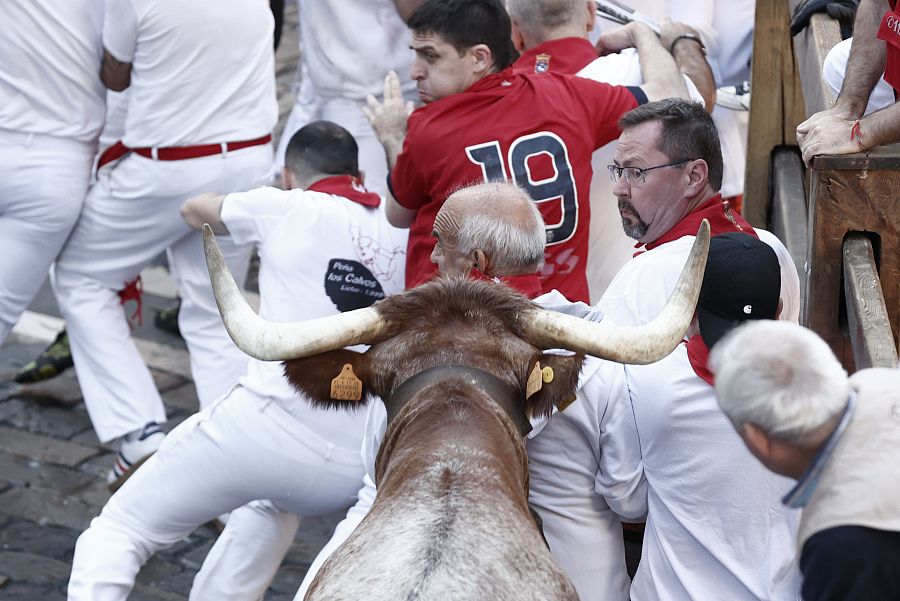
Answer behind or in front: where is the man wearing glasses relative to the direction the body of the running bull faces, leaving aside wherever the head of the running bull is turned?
in front

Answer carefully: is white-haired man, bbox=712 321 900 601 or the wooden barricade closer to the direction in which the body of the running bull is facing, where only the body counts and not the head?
the wooden barricade

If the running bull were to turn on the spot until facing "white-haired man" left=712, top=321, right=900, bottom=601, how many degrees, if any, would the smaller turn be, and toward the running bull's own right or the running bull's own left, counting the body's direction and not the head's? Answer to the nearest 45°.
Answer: approximately 135° to the running bull's own right

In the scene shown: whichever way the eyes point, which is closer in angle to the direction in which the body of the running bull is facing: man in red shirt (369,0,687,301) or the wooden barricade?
the man in red shirt

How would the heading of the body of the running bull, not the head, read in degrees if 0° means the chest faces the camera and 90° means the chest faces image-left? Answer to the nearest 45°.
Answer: approximately 180°

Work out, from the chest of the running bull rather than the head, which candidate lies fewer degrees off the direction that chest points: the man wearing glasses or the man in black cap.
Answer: the man wearing glasses

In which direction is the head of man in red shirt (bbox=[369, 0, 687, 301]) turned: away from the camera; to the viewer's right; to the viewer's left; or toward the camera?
to the viewer's left

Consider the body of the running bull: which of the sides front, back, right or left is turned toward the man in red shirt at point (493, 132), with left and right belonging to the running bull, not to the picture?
front

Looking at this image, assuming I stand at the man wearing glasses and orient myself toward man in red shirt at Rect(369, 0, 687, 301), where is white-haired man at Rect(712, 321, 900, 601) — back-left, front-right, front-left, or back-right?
back-left

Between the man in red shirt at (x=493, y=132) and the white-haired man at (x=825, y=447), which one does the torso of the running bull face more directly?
the man in red shirt

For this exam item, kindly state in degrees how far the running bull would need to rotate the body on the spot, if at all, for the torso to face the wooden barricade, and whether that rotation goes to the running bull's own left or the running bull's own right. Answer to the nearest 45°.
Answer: approximately 45° to the running bull's own right

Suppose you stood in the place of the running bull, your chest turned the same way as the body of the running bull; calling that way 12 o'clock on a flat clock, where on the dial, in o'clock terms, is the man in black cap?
The man in black cap is roughly at 3 o'clock from the running bull.
